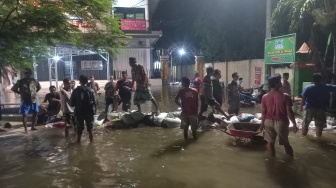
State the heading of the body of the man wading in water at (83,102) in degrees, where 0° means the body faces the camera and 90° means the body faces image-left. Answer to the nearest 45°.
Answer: approximately 180°

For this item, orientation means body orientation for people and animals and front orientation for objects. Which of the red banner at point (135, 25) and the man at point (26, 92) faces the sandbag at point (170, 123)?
the red banner

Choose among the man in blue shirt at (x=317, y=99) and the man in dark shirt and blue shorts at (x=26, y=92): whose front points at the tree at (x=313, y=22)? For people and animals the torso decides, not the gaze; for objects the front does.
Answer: the man in blue shirt at (x=317, y=99)

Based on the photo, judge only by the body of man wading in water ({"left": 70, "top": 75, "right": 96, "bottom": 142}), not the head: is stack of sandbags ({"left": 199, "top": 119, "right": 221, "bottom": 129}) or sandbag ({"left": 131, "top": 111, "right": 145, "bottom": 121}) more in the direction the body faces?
the sandbag

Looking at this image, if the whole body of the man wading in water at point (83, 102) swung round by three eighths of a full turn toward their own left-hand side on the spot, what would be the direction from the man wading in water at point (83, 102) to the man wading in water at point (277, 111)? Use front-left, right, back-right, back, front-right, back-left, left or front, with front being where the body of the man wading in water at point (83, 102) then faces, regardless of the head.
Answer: left

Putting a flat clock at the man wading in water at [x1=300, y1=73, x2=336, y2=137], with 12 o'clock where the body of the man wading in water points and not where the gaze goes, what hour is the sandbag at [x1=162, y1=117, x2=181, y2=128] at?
The sandbag is roughly at 9 o'clock from the man wading in water.

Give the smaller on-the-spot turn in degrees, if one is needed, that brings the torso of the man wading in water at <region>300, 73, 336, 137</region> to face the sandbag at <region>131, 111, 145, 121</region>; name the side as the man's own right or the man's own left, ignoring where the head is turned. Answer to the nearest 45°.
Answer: approximately 90° to the man's own left

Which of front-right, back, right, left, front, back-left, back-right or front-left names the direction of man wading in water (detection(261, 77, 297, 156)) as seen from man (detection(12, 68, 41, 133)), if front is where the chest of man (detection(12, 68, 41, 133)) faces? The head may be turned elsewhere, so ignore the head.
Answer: back-right
